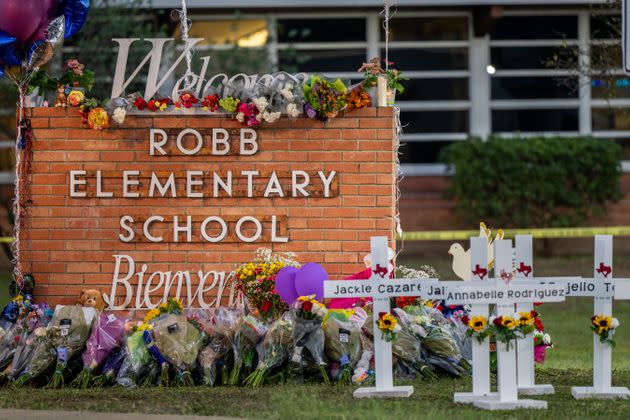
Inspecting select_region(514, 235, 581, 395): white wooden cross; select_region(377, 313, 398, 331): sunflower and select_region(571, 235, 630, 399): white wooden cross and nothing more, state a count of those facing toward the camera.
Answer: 3

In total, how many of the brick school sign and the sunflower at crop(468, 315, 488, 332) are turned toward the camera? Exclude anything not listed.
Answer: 2

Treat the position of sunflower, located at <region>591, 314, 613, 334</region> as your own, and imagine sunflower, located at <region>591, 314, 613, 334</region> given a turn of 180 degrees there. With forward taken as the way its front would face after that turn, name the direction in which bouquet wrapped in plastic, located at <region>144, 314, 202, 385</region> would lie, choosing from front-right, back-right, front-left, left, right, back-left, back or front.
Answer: left

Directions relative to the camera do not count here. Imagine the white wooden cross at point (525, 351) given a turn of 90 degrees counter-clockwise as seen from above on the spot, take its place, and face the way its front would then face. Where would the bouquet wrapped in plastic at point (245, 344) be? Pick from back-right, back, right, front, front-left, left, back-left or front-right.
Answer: back

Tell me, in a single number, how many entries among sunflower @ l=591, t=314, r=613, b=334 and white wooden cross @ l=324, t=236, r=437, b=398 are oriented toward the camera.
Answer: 2

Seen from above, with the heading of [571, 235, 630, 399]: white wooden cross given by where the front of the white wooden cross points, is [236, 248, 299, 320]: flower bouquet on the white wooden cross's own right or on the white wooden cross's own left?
on the white wooden cross's own right

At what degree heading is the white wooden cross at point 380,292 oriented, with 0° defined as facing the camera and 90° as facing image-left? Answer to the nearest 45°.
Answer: approximately 0°
